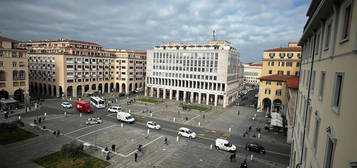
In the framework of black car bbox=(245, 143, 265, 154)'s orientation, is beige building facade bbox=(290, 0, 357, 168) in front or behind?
in front

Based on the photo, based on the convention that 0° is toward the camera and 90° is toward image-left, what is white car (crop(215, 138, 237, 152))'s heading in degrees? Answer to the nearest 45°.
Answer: approximately 315°
